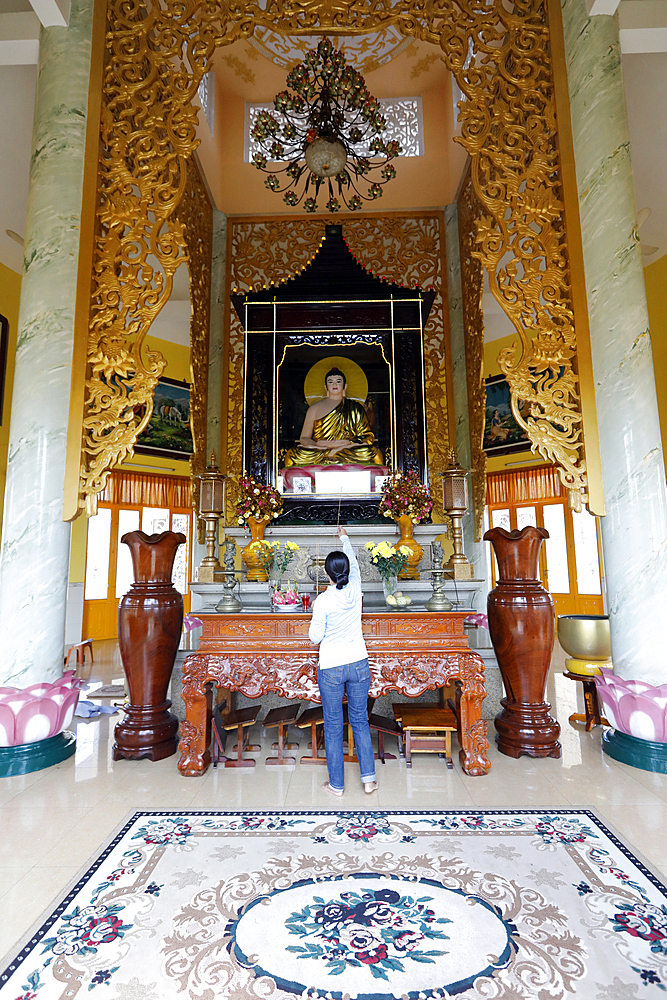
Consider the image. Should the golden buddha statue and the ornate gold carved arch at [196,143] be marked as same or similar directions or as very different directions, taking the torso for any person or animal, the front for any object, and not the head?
same or similar directions

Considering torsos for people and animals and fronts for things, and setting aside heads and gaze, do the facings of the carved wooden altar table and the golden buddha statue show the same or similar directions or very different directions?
same or similar directions

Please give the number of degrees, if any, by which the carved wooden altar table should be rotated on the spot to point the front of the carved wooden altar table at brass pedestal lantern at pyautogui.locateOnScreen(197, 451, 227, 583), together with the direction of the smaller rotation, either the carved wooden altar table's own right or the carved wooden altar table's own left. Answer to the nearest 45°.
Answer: approximately 135° to the carved wooden altar table's own right

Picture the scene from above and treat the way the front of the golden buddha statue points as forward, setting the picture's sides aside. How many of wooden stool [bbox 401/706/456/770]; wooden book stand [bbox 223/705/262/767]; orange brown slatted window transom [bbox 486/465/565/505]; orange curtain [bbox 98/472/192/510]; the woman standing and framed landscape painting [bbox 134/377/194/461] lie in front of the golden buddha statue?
3

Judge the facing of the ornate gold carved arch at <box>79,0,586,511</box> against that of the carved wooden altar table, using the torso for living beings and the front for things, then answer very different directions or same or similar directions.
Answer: same or similar directions

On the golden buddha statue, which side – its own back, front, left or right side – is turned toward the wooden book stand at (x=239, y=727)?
front

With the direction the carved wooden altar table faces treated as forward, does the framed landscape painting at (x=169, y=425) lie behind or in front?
behind

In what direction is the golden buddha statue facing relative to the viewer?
toward the camera

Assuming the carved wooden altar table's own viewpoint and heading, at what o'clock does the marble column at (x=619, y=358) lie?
The marble column is roughly at 9 o'clock from the carved wooden altar table.

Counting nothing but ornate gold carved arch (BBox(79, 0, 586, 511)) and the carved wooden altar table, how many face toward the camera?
2

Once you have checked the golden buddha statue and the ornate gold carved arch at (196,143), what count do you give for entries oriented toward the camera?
2

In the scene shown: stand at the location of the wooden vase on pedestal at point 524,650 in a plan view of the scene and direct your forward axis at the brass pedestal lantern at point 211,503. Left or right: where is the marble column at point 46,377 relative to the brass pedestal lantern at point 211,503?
left

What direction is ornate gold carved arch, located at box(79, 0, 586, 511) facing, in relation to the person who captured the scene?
facing the viewer
